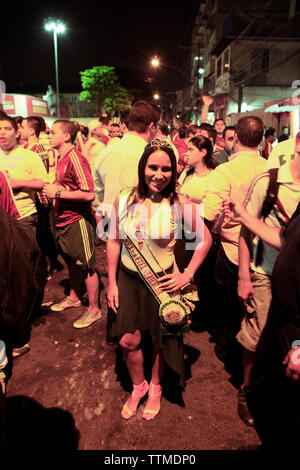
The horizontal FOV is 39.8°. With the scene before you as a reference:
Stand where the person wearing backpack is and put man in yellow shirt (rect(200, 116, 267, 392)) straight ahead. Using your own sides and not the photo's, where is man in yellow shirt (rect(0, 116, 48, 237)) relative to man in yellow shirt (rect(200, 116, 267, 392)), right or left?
left

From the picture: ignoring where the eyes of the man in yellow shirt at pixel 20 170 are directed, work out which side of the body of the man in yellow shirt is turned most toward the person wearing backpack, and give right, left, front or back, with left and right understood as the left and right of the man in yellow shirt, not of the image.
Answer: left

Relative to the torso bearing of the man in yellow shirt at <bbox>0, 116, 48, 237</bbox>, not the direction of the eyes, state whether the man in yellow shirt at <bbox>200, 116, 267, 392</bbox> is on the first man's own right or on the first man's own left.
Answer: on the first man's own left
